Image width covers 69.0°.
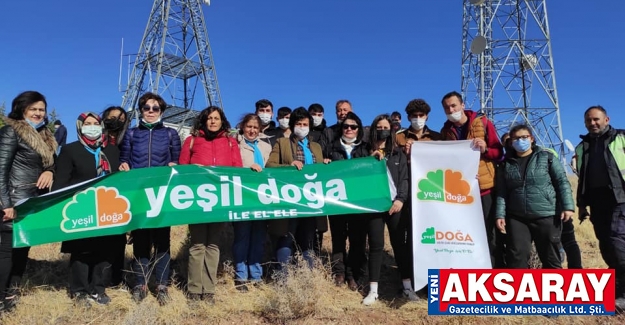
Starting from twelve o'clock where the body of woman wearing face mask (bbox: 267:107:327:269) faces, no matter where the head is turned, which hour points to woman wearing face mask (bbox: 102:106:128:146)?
woman wearing face mask (bbox: 102:106:128:146) is roughly at 3 o'clock from woman wearing face mask (bbox: 267:107:327:269).

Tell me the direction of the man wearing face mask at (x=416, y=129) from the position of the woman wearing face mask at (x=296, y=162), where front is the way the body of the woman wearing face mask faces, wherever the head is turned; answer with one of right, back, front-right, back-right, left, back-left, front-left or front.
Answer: left

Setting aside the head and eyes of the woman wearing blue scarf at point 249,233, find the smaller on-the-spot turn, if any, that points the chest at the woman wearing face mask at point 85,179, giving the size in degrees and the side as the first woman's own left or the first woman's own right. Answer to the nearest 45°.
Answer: approximately 90° to the first woman's own right

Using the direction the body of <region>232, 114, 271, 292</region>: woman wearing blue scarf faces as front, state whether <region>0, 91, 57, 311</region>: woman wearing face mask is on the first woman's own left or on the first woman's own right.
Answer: on the first woman's own right

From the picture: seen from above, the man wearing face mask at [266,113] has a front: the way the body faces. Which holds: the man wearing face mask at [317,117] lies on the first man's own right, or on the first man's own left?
on the first man's own left

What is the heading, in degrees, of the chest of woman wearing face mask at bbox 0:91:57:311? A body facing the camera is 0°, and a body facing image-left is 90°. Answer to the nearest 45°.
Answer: approximately 315°

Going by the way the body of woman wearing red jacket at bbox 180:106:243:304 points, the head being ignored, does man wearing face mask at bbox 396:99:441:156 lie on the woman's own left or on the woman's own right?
on the woman's own left

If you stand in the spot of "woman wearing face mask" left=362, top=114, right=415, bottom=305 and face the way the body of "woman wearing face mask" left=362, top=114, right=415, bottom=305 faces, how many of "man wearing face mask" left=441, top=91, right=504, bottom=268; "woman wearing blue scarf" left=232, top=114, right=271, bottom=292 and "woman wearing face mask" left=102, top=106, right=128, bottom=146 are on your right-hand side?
2

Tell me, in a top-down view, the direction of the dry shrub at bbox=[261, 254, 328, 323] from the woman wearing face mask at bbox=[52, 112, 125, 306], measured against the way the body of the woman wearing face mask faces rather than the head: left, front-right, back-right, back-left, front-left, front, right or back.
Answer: front-left

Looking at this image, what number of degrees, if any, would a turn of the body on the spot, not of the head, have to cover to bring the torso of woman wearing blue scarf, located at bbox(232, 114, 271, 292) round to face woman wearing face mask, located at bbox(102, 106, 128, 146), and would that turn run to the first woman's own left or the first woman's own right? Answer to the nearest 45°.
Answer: approximately 90° to the first woman's own right
